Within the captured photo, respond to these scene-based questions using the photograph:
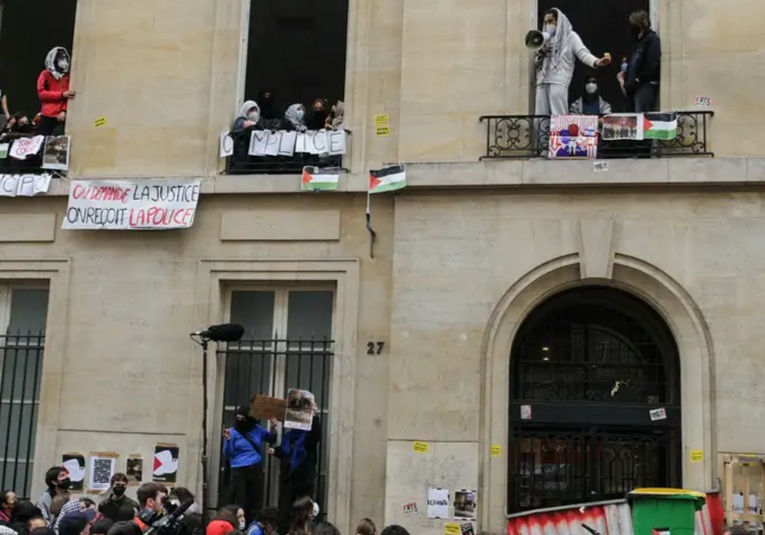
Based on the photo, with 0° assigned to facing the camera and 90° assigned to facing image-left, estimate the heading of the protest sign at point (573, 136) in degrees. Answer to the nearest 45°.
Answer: approximately 0°

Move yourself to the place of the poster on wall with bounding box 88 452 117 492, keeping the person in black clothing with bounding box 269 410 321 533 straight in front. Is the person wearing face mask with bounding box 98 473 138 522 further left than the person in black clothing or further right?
right

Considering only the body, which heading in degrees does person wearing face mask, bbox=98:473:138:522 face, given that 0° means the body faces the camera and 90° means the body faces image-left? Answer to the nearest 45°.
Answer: approximately 0°

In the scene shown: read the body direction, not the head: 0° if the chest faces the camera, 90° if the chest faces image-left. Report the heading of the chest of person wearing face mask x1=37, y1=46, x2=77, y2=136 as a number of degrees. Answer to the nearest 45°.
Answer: approximately 315°

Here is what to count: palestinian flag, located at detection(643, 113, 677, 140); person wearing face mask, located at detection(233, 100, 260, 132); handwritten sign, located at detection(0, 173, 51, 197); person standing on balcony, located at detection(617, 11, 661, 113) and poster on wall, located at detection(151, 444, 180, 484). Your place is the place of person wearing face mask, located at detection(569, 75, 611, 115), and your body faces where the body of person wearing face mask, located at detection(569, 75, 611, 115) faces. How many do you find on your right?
3
